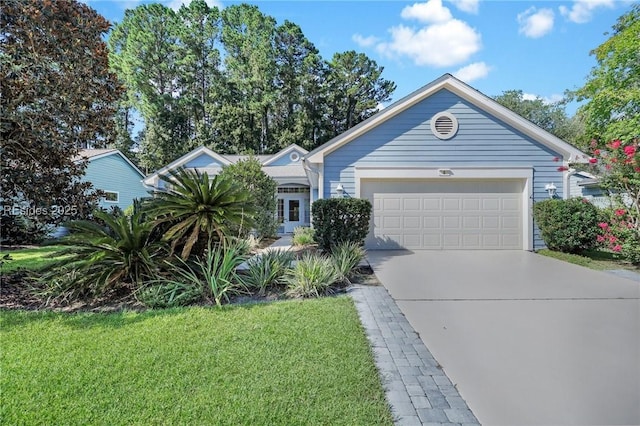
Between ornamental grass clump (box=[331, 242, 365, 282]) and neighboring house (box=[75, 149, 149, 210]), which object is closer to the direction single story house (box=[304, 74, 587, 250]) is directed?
the ornamental grass clump

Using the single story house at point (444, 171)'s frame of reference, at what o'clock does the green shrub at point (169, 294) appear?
The green shrub is roughly at 1 o'clock from the single story house.

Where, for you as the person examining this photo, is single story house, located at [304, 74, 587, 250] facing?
facing the viewer

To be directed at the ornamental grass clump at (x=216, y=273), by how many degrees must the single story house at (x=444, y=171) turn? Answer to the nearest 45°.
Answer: approximately 45° to its right

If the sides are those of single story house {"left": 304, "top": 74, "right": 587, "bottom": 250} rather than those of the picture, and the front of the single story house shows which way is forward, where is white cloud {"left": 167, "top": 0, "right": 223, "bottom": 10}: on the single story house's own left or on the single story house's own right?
on the single story house's own right

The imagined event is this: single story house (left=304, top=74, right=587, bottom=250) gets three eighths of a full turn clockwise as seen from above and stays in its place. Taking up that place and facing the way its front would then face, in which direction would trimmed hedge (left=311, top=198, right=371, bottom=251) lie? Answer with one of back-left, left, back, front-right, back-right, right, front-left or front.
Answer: left

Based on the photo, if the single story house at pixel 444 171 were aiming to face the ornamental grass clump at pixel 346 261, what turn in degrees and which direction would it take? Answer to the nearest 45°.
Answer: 0° — it already faces it

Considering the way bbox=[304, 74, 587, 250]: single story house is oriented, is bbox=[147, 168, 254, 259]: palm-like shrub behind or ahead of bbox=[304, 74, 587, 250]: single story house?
ahead

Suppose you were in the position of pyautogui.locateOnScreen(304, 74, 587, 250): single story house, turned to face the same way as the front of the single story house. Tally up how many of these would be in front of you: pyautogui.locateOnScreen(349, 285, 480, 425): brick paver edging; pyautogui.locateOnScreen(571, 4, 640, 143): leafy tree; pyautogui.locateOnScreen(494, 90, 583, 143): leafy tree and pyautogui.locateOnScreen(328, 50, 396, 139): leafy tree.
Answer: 1

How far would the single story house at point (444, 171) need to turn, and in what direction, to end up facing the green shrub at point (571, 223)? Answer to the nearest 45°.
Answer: approximately 90° to its left

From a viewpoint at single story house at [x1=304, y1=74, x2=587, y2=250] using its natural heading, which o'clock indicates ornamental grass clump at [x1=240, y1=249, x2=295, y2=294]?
The ornamental grass clump is roughly at 1 o'clock from the single story house.

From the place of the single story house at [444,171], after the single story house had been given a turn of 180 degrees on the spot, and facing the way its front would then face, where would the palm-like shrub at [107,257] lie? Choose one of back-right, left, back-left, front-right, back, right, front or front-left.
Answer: back-left

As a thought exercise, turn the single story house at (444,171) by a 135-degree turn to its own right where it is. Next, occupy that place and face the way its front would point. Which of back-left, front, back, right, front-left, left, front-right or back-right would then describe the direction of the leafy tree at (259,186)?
front-left
